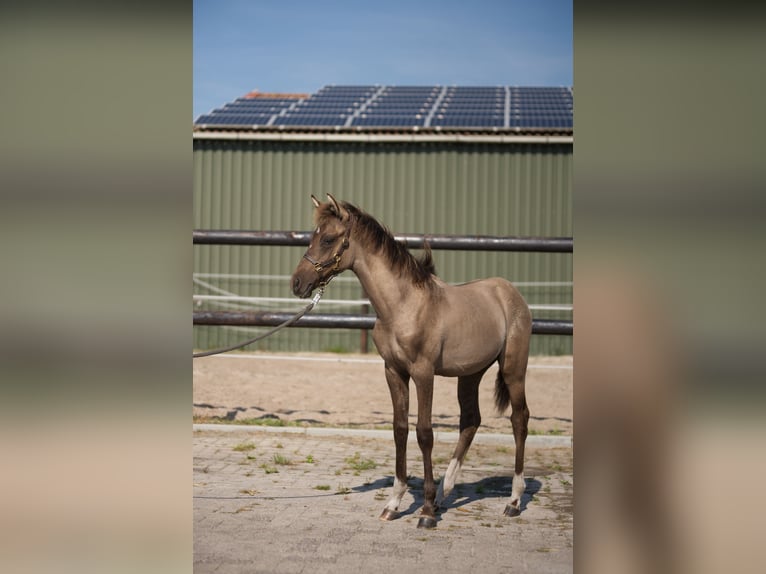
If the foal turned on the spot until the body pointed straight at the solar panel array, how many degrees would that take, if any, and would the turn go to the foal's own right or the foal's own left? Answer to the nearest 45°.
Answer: approximately 135° to the foal's own right

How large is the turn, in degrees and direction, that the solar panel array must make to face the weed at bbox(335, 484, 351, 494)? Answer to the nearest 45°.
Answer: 0° — it already faces it

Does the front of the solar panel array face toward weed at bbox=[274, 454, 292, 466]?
yes

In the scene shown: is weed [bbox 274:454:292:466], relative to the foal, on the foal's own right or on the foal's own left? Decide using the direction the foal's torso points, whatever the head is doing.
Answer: on the foal's own right

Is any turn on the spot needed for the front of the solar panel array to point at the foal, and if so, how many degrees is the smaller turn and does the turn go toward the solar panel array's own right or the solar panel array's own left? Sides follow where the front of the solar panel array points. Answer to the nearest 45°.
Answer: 0° — it already faces it
